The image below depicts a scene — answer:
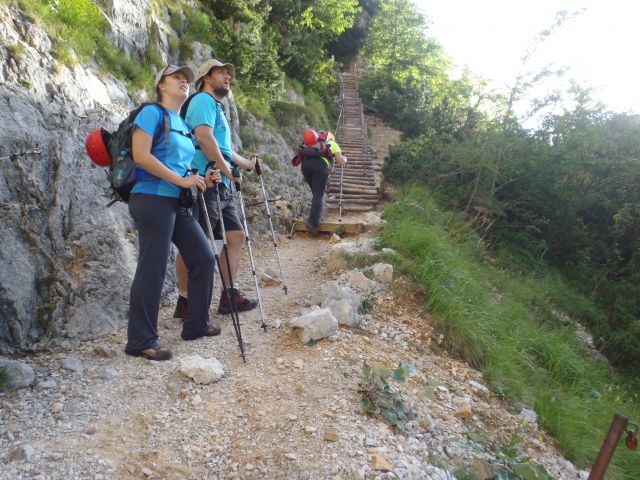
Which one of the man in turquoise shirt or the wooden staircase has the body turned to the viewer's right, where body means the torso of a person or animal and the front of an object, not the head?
the man in turquoise shirt

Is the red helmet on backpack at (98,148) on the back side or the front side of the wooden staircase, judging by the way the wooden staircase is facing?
on the front side

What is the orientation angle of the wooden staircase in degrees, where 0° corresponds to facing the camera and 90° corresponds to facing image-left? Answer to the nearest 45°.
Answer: approximately 0°

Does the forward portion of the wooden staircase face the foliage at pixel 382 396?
yes

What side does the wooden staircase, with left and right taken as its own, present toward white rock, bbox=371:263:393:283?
front

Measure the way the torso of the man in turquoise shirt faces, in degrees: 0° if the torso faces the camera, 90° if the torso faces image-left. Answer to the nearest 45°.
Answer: approximately 270°

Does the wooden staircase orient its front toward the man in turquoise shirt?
yes

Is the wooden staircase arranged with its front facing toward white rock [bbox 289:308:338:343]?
yes

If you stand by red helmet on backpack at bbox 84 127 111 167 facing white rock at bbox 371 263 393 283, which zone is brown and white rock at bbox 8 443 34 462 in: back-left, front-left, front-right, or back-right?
back-right

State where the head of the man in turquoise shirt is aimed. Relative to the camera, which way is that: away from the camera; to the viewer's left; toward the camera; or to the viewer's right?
to the viewer's right

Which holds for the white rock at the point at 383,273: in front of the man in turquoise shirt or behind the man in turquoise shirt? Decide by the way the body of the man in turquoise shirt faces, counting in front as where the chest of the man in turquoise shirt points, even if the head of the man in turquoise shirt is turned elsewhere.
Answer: in front

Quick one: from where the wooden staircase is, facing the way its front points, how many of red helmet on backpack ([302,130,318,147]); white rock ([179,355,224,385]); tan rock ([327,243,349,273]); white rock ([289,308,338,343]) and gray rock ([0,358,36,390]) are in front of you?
5

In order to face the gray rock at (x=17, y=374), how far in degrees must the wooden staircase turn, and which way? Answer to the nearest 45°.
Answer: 0° — it already faces it

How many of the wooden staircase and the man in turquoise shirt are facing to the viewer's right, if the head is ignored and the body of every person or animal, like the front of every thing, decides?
1
